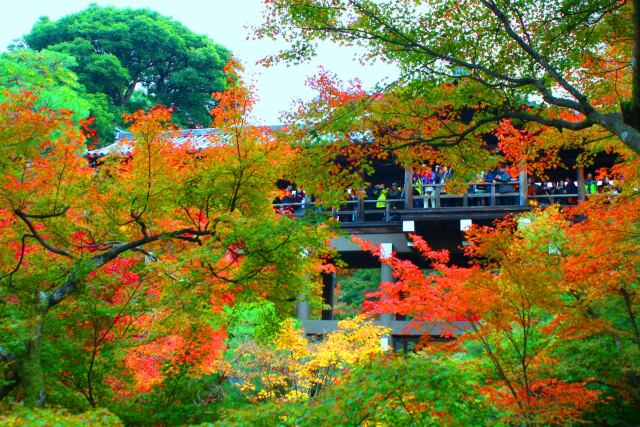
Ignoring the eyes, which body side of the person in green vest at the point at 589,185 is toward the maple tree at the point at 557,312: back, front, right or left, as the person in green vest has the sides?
front

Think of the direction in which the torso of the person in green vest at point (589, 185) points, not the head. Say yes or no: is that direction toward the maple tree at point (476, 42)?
yes

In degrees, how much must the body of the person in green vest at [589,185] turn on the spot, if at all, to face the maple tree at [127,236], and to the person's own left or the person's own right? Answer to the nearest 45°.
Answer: approximately 45° to the person's own right

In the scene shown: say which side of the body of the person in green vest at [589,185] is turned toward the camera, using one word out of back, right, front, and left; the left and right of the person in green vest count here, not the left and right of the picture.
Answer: front

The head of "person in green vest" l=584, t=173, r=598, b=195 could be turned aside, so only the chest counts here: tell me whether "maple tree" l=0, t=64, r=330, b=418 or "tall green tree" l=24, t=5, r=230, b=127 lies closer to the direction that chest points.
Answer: the maple tree

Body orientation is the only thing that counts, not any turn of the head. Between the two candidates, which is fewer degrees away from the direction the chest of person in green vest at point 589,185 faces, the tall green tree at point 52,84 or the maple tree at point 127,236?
the maple tree

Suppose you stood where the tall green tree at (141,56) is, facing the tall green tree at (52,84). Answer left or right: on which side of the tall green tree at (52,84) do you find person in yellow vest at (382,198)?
left

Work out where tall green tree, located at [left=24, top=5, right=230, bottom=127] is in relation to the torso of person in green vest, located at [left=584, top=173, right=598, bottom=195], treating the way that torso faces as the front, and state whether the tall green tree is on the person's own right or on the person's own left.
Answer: on the person's own right

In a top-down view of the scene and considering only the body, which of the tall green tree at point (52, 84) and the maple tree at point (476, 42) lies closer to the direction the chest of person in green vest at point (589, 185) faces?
the maple tree

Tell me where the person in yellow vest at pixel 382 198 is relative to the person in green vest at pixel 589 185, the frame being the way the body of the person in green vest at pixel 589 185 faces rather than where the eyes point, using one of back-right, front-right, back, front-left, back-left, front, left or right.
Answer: right

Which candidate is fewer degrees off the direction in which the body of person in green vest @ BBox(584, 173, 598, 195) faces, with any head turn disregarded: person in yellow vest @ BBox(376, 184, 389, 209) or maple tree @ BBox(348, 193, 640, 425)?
the maple tree

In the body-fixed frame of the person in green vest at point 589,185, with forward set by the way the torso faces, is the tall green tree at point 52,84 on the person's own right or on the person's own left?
on the person's own right
